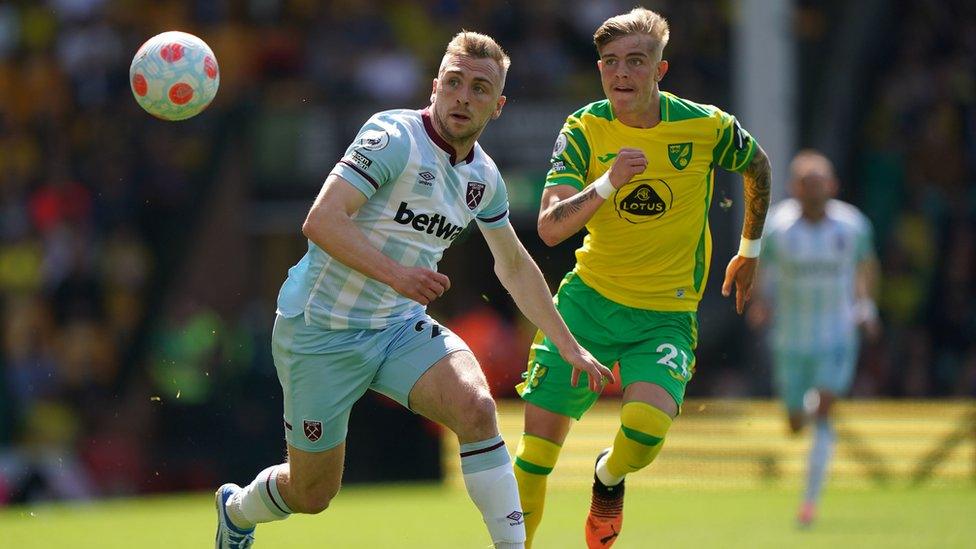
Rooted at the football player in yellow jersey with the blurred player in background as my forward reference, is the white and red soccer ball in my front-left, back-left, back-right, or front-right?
back-left

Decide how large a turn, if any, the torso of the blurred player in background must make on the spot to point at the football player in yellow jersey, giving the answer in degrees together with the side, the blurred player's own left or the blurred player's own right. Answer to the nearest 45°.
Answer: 0° — they already face them

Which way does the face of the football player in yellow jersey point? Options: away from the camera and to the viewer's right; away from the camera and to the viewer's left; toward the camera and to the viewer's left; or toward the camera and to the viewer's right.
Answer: toward the camera and to the viewer's left

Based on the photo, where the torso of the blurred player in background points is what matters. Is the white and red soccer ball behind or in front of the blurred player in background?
in front

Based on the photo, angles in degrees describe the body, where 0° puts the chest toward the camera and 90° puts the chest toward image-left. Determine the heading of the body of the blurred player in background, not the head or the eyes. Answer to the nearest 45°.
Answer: approximately 0°
